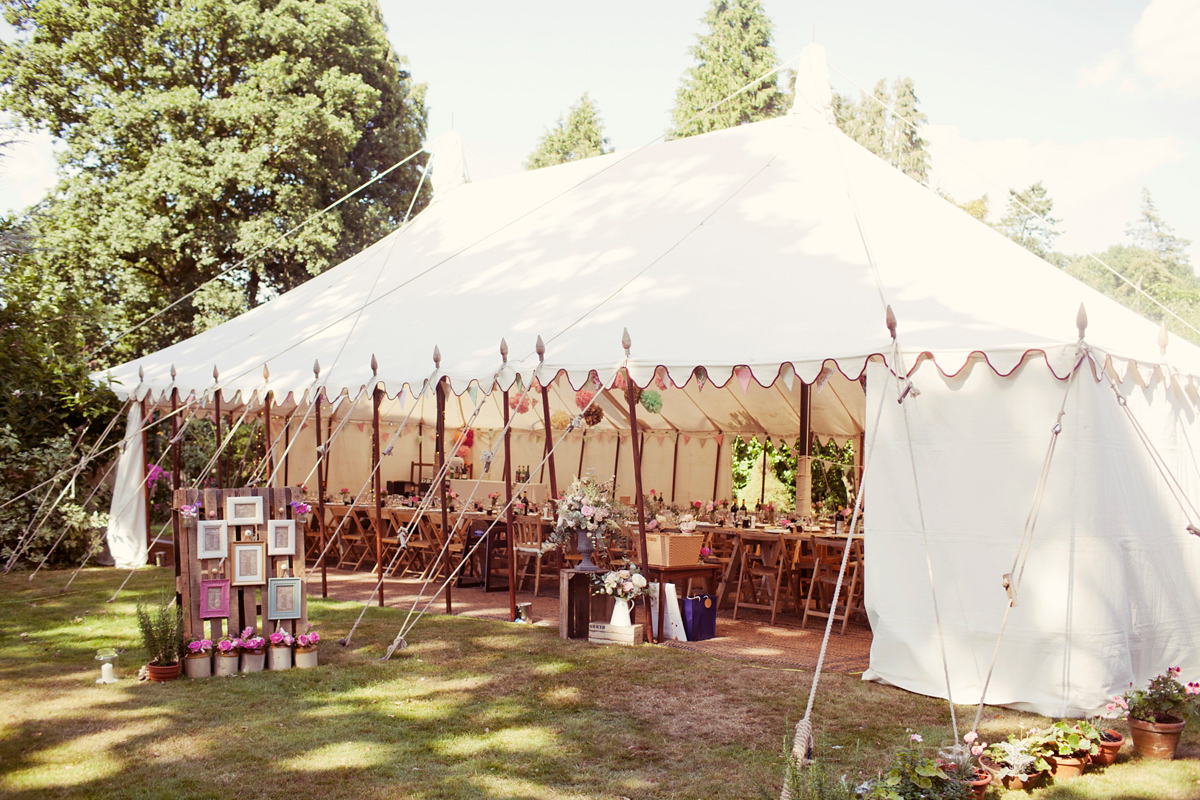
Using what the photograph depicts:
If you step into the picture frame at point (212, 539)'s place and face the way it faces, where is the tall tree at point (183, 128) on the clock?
The tall tree is roughly at 6 o'clock from the picture frame.

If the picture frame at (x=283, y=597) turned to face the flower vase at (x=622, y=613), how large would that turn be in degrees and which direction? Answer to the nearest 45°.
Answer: approximately 90° to its left

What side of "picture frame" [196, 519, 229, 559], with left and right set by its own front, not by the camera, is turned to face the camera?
front

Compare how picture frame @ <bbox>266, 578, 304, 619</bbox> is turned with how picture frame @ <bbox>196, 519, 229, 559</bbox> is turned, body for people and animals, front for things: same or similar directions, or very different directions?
same or similar directions

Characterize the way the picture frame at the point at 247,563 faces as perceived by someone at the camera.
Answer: facing the viewer

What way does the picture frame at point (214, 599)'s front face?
toward the camera

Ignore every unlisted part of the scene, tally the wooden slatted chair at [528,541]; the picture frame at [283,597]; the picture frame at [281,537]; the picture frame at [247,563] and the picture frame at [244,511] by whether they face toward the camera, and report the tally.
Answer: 4

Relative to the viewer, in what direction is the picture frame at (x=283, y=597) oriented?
toward the camera

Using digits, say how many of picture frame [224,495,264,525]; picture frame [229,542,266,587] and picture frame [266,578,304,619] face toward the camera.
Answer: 3
